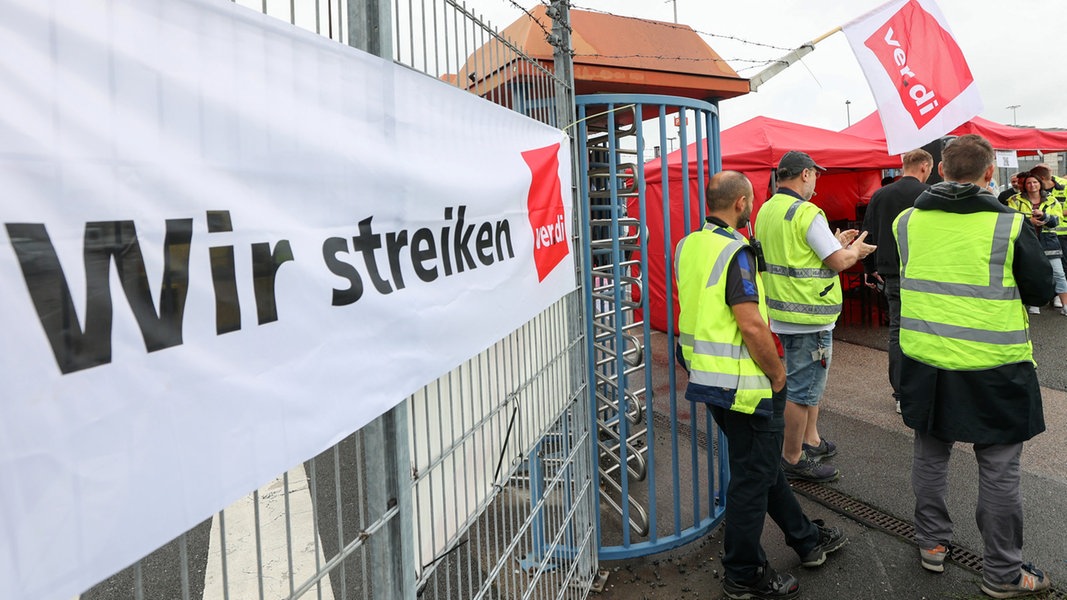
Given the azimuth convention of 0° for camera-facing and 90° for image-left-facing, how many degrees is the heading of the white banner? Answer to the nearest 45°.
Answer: approximately 315°

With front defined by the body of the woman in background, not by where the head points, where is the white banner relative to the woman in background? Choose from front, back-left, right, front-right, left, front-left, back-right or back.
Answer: front

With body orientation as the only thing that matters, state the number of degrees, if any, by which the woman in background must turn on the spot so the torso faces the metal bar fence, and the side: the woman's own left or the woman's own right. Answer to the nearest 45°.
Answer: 0° — they already face it

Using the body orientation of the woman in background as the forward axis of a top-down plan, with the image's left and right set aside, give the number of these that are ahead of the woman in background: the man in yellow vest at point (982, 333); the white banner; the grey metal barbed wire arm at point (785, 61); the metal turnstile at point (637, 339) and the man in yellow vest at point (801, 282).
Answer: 5

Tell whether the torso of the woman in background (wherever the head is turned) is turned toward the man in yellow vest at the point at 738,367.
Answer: yes

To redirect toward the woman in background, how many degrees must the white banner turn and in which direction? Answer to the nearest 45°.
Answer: approximately 90° to its left

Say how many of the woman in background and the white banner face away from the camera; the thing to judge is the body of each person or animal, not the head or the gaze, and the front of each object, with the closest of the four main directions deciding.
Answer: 0

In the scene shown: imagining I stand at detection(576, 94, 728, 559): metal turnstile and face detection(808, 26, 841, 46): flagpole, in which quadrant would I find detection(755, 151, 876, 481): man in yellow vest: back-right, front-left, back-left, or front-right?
front-right

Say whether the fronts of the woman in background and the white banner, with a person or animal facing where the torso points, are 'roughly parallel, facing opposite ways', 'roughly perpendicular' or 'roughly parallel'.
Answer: roughly perpendicular

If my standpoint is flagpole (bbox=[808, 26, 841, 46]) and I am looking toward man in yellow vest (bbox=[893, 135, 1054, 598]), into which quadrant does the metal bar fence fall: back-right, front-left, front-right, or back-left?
front-right

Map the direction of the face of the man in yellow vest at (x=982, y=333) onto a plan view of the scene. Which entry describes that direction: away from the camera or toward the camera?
away from the camera

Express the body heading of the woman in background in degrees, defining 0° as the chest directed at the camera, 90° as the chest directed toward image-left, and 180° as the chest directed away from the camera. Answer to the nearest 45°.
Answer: approximately 0°
